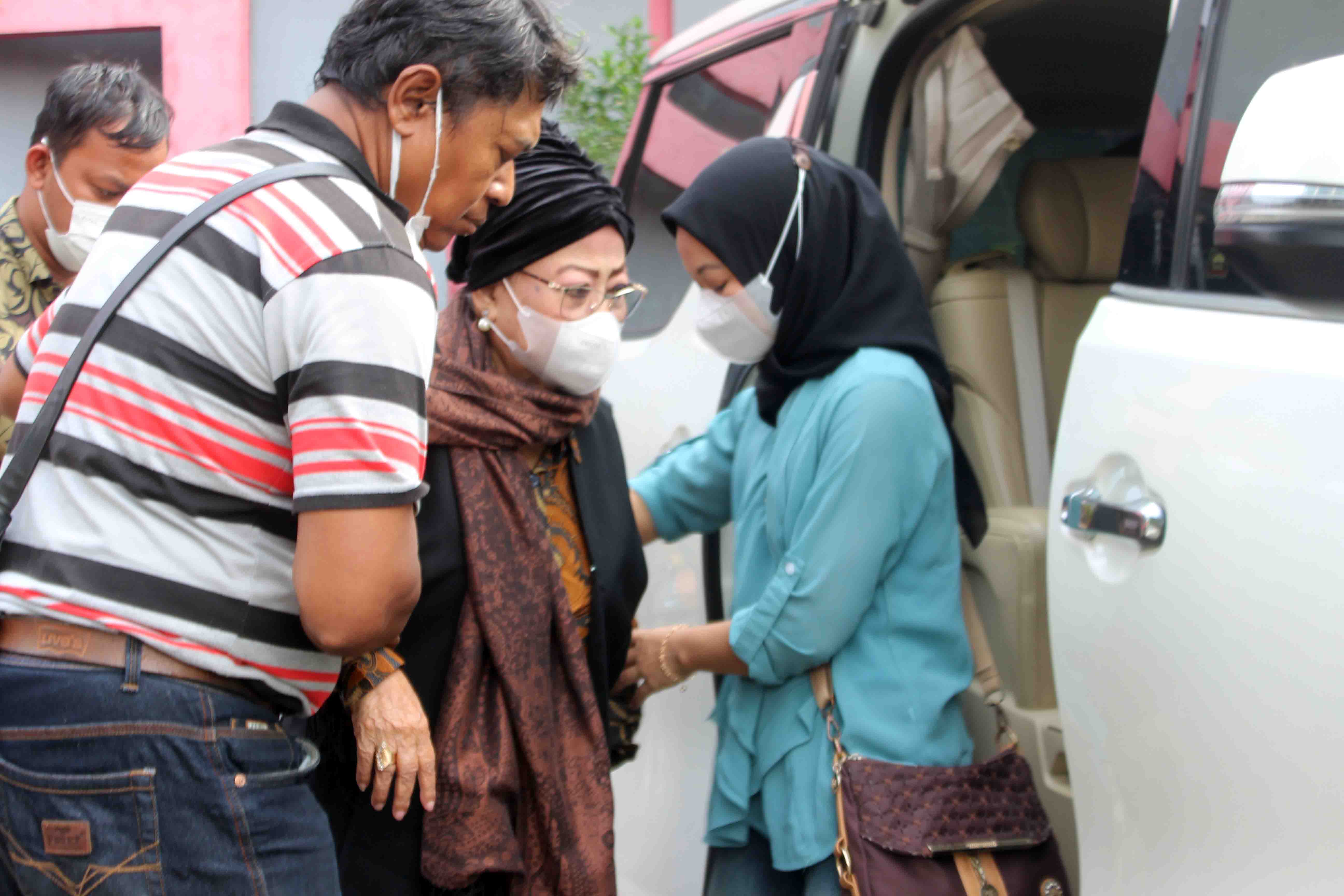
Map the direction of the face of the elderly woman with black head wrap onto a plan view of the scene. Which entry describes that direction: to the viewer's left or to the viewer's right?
to the viewer's right

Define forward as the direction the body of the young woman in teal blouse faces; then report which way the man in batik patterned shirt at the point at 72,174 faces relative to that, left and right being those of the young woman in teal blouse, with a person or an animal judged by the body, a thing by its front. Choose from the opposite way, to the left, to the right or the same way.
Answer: the opposite way

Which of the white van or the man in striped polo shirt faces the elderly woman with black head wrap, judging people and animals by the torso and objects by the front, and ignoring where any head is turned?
the man in striped polo shirt

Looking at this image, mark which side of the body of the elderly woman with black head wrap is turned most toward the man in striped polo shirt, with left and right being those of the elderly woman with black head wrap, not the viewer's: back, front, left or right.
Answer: right

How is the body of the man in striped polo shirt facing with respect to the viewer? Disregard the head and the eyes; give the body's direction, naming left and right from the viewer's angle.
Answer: facing away from the viewer and to the right of the viewer

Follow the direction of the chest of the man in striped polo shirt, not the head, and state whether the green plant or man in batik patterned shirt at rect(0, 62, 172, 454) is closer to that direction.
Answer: the green plant

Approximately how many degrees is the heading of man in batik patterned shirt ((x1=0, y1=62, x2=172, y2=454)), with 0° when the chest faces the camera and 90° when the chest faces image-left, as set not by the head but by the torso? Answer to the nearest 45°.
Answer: approximately 315°

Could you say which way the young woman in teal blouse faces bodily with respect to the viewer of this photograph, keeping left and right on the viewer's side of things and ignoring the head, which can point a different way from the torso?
facing to the left of the viewer

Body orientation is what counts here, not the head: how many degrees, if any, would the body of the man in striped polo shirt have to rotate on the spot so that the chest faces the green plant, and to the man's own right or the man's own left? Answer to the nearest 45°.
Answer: approximately 45° to the man's own left

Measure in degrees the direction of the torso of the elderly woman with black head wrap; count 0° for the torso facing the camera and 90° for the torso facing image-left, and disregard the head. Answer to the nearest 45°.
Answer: approximately 315°

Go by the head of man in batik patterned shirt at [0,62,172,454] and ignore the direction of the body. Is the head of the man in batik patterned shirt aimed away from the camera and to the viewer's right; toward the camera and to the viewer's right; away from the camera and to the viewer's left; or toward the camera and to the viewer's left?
toward the camera and to the viewer's right

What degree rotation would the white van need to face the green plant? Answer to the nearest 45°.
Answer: approximately 180°

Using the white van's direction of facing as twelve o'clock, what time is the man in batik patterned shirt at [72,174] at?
The man in batik patterned shirt is roughly at 5 o'clock from the white van.

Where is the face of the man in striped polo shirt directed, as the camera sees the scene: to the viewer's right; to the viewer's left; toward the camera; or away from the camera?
to the viewer's right
